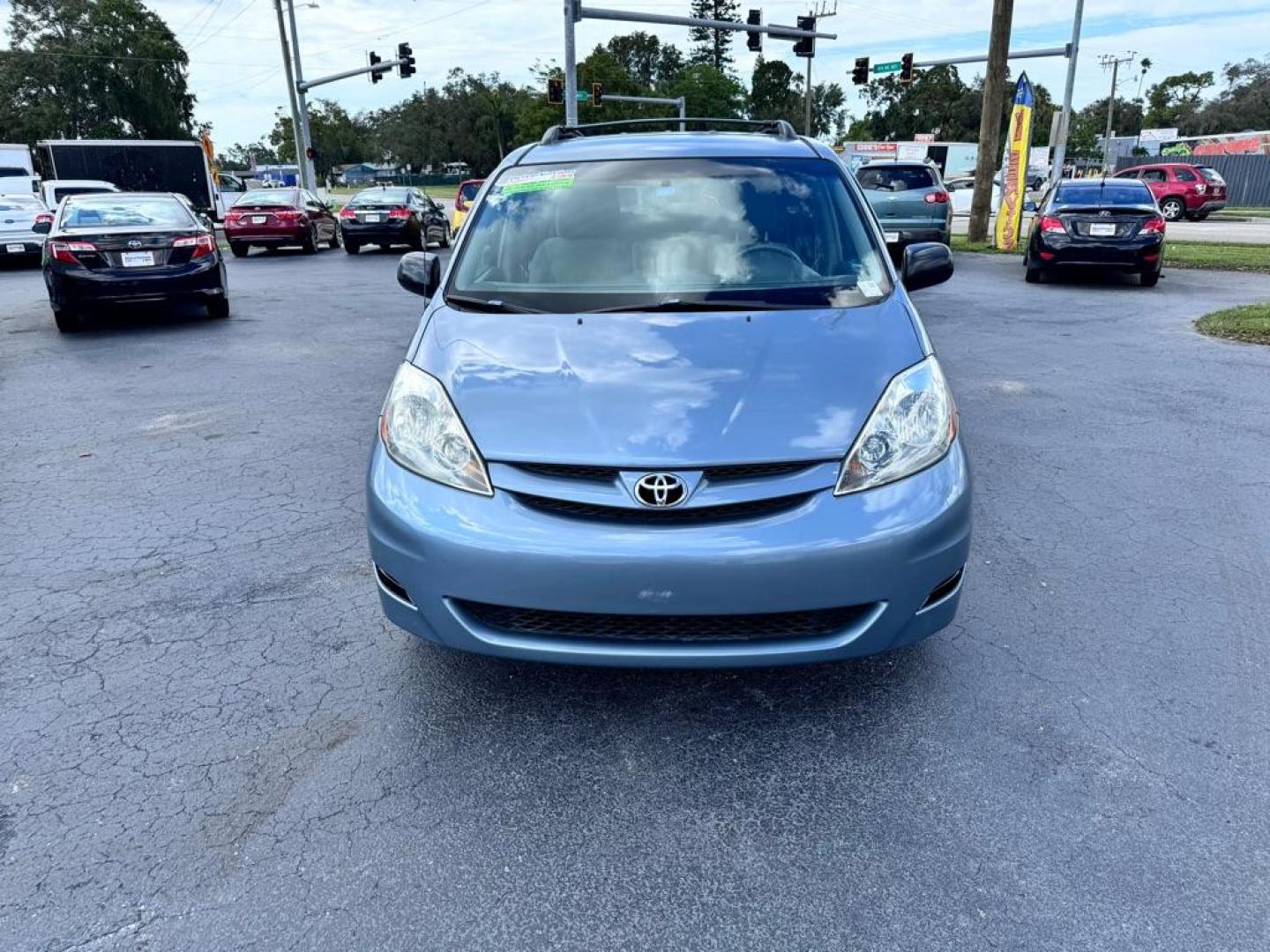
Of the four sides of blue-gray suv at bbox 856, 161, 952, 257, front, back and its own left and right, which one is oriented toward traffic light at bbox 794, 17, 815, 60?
front

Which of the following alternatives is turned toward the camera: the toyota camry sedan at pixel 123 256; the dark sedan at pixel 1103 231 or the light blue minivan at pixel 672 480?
the light blue minivan

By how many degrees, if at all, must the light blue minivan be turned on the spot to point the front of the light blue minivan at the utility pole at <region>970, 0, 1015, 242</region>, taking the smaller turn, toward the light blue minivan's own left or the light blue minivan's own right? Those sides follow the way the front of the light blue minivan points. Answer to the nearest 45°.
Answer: approximately 180°

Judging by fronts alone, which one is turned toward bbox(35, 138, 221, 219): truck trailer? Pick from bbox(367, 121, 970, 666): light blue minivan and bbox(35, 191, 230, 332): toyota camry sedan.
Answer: the toyota camry sedan

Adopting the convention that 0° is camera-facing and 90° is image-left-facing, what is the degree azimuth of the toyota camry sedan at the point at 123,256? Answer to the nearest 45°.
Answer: approximately 180°

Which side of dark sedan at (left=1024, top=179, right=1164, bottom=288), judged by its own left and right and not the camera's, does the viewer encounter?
back

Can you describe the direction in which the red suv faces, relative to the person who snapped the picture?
facing away from the viewer and to the left of the viewer

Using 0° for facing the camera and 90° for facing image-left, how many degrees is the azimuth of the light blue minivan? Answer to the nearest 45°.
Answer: approximately 0°

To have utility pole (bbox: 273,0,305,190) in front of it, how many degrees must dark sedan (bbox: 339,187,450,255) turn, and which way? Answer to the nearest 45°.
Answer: approximately 45° to its left

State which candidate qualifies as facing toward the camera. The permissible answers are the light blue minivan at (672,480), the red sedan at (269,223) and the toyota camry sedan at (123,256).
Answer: the light blue minivan

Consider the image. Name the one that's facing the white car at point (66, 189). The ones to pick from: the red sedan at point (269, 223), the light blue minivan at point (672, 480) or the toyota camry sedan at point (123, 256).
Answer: the toyota camry sedan

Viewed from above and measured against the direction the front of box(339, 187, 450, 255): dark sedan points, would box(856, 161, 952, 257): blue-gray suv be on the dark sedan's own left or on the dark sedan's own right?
on the dark sedan's own right

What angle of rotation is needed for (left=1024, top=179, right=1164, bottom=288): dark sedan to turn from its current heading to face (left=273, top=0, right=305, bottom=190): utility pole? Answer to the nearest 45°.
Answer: approximately 45° to its left

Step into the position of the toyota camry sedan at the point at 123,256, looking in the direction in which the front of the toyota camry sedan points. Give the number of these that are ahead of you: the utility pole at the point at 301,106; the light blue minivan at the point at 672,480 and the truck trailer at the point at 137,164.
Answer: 2

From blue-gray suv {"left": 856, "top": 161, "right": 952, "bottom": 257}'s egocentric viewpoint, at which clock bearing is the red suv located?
The red suv is roughly at 1 o'clock from the blue-gray suv.

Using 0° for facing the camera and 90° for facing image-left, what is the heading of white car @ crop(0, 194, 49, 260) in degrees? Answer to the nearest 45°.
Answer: approximately 180°

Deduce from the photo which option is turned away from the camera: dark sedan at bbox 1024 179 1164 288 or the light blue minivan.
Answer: the dark sedan

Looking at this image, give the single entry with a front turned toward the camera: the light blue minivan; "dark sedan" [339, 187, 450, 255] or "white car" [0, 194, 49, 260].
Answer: the light blue minivan
